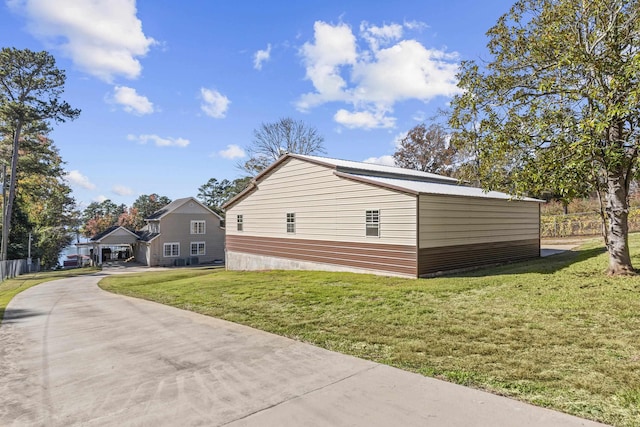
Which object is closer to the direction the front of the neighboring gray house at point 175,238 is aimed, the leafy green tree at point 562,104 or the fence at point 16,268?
the fence

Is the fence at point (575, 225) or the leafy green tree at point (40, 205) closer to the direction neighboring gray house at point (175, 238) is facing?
the leafy green tree

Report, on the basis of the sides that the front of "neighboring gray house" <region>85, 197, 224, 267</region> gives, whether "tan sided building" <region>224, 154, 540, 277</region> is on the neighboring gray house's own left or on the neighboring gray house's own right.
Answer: on the neighboring gray house's own left
